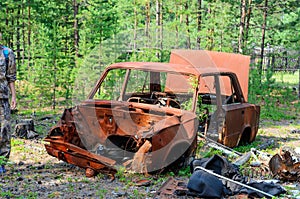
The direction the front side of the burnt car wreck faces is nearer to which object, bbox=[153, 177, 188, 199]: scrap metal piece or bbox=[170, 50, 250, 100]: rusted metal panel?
the scrap metal piece

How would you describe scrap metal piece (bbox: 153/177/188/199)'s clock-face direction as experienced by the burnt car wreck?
The scrap metal piece is roughly at 10 o'clock from the burnt car wreck.

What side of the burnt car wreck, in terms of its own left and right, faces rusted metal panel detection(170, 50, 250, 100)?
back

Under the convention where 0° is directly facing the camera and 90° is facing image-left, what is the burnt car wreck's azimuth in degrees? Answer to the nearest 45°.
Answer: approximately 45°

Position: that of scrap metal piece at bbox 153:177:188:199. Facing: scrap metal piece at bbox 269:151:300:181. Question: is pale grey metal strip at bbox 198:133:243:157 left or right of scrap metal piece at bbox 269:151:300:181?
left

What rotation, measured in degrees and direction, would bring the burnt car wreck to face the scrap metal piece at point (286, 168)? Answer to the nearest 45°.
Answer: approximately 135° to its left
